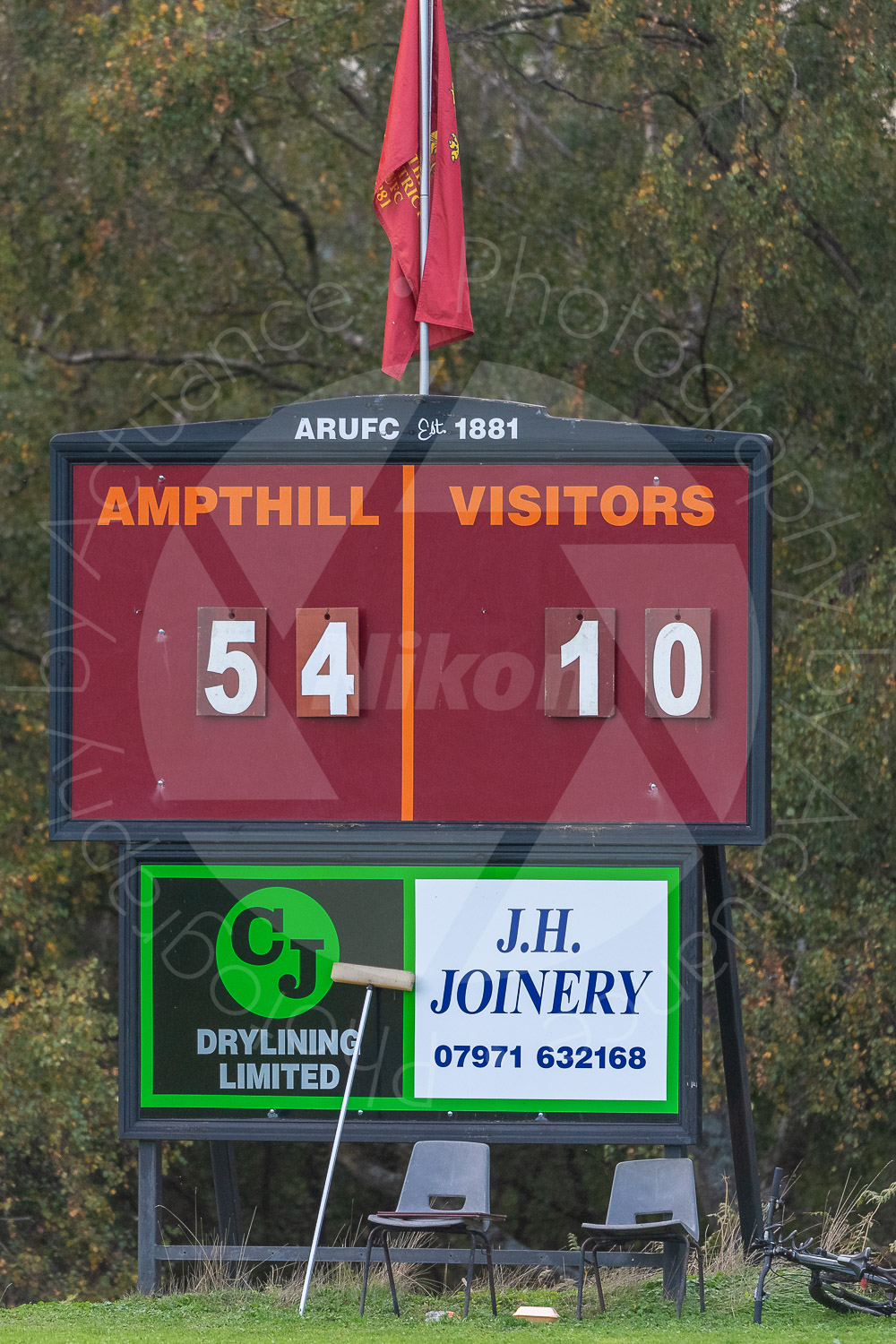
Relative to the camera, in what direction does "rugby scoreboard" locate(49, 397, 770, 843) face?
facing the viewer

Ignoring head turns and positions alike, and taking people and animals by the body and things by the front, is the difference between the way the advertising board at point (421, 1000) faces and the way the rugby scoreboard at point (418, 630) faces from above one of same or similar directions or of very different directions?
same or similar directions

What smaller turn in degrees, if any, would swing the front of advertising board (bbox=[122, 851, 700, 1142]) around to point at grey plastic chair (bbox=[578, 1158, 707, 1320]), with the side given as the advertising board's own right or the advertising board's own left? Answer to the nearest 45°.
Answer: approximately 90° to the advertising board's own left

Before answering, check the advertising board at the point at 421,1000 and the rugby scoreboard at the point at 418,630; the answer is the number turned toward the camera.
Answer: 2

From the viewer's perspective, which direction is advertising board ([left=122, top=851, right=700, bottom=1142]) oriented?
toward the camera

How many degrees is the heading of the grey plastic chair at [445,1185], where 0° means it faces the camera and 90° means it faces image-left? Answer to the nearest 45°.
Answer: approximately 45°

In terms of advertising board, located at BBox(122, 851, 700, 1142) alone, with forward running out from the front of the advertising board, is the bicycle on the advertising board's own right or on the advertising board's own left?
on the advertising board's own left
